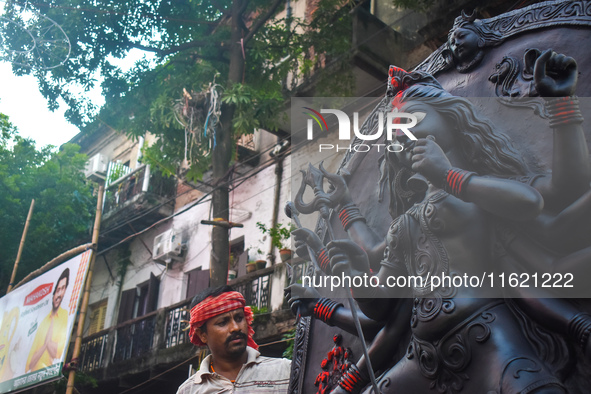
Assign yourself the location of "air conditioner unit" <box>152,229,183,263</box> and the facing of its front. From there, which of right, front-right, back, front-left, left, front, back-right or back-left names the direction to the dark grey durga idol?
front-left

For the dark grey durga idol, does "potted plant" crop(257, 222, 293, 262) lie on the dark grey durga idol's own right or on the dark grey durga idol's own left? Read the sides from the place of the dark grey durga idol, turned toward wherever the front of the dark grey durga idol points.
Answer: on the dark grey durga idol's own right

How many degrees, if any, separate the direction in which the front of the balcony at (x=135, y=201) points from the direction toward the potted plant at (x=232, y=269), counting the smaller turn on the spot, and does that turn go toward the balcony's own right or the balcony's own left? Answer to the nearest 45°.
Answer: approximately 90° to the balcony's own left

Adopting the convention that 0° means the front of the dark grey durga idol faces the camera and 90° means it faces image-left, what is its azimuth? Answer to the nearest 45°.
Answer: approximately 45°

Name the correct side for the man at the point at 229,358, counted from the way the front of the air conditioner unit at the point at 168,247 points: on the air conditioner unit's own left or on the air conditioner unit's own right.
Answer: on the air conditioner unit's own left

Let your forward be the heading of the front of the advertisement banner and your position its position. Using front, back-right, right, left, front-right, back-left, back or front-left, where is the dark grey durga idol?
front-left

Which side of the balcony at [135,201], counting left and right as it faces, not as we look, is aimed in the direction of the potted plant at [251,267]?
left

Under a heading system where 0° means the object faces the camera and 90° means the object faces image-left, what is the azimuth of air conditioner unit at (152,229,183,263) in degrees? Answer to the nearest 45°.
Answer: approximately 45°

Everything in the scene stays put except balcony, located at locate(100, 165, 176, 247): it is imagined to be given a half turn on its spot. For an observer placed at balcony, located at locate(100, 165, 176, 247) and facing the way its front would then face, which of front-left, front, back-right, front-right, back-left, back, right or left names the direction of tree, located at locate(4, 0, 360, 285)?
back-right
